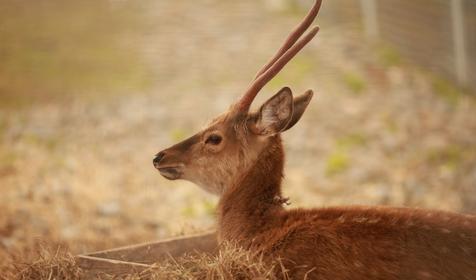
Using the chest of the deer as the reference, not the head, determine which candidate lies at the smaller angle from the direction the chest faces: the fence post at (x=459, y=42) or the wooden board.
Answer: the wooden board

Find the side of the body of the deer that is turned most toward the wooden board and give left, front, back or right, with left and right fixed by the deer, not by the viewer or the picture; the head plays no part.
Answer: front

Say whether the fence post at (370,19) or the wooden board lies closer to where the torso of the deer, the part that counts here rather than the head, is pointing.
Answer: the wooden board

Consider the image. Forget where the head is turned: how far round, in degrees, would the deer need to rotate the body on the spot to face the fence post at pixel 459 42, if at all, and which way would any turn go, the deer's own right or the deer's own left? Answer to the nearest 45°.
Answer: approximately 90° to the deer's own right

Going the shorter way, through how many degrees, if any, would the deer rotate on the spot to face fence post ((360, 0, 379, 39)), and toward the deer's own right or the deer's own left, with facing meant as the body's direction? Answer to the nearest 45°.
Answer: approximately 90° to the deer's own right

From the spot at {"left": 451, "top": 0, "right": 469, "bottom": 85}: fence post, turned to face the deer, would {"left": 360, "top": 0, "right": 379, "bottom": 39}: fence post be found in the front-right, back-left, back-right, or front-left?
back-right

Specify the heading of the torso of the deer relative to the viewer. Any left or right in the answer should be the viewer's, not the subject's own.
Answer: facing to the left of the viewer
